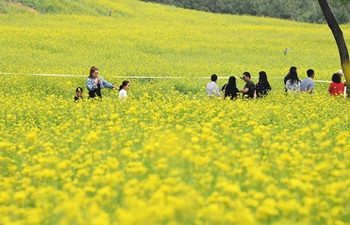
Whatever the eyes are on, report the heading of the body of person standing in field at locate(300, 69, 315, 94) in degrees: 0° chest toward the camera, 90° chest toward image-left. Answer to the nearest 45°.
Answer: approximately 225°

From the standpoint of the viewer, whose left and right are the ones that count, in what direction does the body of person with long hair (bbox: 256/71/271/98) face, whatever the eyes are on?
facing away from the viewer

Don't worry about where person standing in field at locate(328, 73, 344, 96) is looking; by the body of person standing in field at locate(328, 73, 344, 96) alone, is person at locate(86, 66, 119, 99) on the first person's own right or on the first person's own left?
on the first person's own left

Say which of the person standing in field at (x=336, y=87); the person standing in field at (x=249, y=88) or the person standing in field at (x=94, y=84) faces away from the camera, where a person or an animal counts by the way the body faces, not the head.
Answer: the person standing in field at (x=336, y=87)

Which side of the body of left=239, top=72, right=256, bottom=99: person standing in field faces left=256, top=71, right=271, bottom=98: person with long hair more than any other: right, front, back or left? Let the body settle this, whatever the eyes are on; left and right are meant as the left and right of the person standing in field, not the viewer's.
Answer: back

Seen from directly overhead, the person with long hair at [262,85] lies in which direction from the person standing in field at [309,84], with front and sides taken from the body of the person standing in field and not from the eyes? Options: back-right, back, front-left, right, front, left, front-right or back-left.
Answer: back-left

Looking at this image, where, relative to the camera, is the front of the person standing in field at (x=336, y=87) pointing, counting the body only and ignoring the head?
away from the camera
